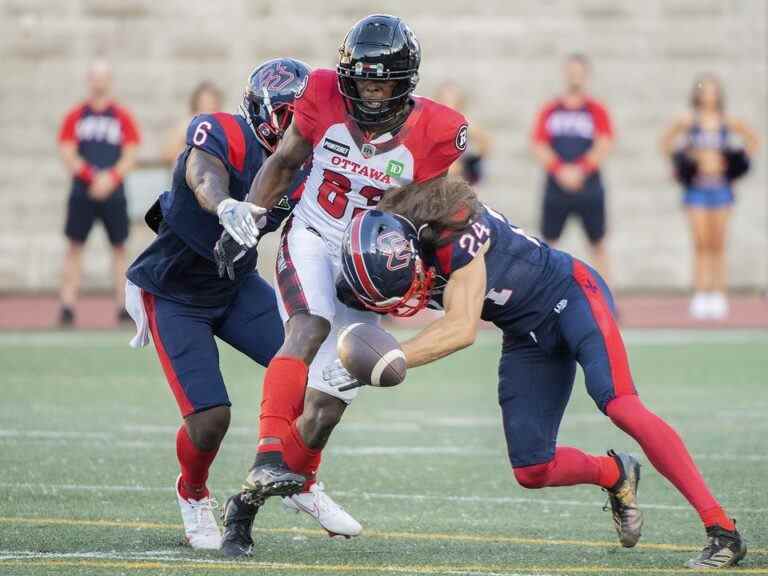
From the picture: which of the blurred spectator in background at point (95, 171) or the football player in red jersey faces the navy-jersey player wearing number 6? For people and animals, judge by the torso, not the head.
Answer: the blurred spectator in background

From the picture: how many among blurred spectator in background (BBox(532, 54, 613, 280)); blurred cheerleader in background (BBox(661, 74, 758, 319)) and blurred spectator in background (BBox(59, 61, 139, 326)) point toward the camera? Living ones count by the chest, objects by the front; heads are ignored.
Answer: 3

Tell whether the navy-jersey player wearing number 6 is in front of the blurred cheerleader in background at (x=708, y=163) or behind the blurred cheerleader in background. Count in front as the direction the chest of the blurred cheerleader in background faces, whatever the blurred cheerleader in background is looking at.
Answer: in front

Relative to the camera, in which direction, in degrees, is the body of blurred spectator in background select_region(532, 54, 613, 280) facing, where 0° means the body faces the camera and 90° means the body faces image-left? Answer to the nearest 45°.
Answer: approximately 0°

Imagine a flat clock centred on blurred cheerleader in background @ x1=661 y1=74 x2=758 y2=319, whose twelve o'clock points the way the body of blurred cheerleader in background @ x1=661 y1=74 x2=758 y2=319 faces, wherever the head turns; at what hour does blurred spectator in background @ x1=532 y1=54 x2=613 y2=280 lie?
blurred spectator in background @ x1=532 y1=54 x2=613 y2=280 is roughly at 2 o'clock from blurred cheerleader in background @ x1=661 y1=74 x2=758 y2=319.

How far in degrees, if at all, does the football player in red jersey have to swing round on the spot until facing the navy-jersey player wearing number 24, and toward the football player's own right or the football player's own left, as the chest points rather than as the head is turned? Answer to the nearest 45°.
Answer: approximately 90° to the football player's own left

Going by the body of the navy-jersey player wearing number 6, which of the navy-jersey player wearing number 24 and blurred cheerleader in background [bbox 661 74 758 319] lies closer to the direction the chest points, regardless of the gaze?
the navy-jersey player wearing number 24

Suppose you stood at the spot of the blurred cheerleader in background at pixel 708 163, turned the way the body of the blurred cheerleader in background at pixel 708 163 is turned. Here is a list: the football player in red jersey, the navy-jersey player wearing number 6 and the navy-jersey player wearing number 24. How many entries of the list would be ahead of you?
3

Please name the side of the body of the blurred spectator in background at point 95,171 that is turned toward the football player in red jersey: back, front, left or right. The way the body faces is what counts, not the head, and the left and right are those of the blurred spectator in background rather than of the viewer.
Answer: front
